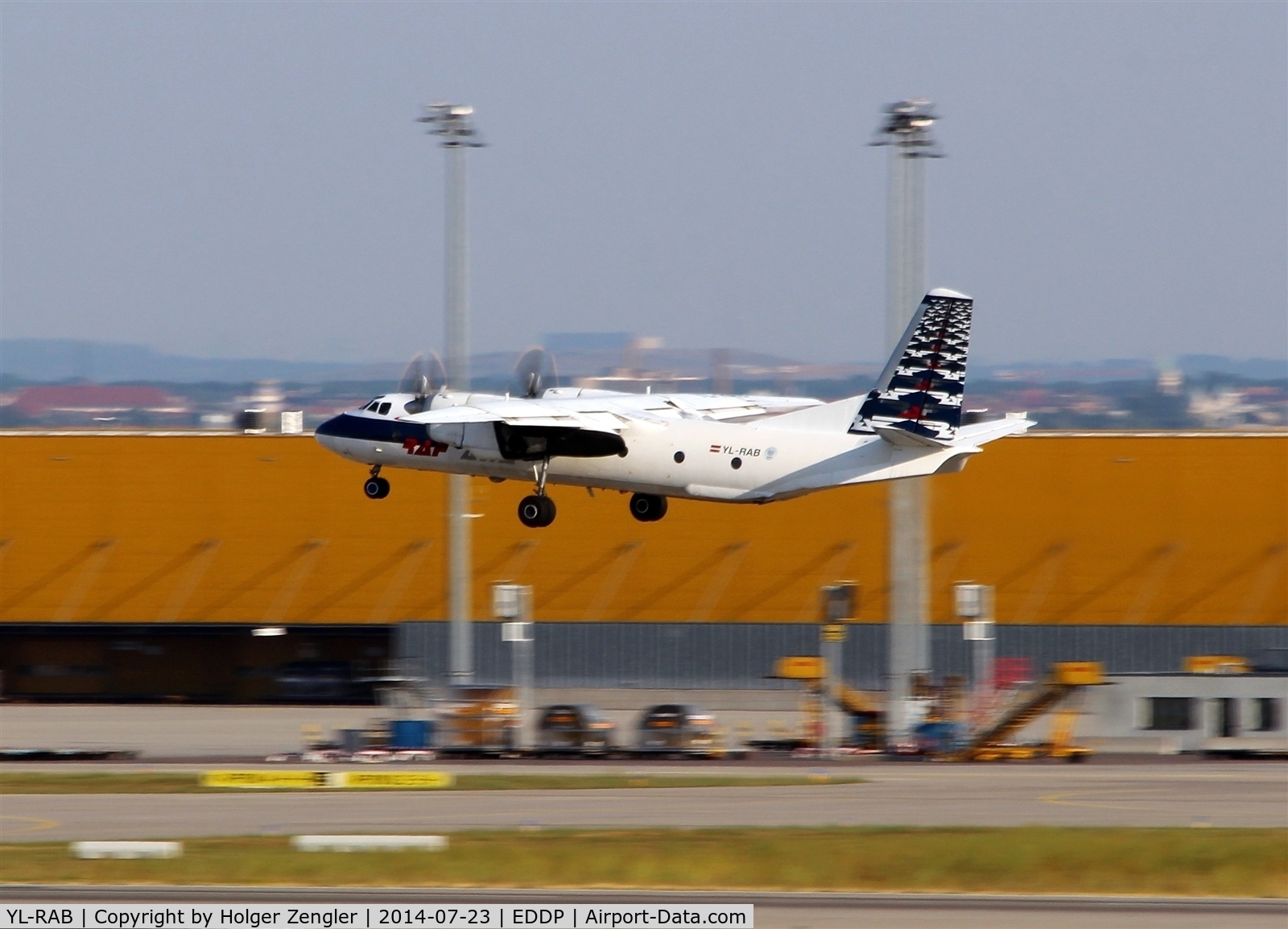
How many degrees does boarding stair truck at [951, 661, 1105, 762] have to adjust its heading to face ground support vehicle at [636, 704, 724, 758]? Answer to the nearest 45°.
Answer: approximately 180°

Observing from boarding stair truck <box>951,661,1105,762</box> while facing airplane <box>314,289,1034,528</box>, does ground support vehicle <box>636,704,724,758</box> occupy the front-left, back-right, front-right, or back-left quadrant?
front-right

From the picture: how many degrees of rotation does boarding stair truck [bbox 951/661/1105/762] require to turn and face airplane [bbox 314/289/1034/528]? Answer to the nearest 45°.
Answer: approximately 135° to its right

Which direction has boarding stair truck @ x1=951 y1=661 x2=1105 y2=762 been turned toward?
to the viewer's right

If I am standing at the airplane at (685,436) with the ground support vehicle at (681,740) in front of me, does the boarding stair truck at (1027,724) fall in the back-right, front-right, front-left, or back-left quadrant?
front-right
